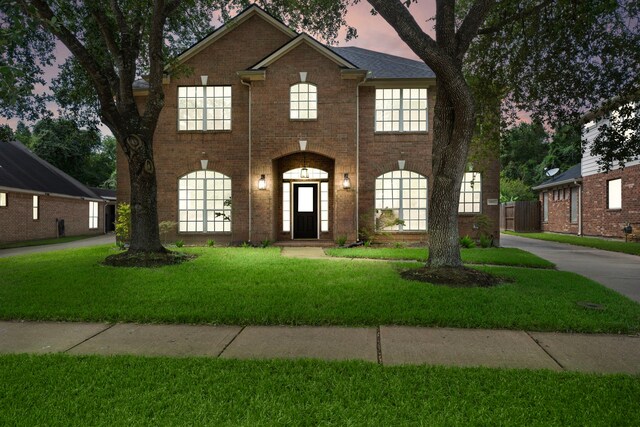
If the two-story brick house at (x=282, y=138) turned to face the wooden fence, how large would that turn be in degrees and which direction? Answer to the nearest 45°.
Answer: approximately 135° to its left

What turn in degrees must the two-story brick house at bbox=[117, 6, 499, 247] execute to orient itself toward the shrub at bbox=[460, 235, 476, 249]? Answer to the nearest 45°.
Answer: approximately 90° to its left

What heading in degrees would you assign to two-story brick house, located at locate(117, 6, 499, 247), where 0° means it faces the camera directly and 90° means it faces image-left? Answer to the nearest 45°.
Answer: approximately 0°

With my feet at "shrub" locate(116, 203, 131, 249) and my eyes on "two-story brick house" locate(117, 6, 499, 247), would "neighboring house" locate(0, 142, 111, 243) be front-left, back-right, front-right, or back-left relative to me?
back-left

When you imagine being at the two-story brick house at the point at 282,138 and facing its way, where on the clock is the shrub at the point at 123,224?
The shrub is roughly at 3 o'clock from the two-story brick house.

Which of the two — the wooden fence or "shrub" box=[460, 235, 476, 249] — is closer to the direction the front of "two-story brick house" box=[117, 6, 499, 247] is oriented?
the shrub

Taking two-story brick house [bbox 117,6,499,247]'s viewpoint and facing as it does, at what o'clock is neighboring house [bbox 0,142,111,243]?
The neighboring house is roughly at 4 o'clock from the two-story brick house.

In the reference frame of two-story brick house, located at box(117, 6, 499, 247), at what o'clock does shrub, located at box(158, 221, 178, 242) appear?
The shrub is roughly at 3 o'clock from the two-story brick house.
